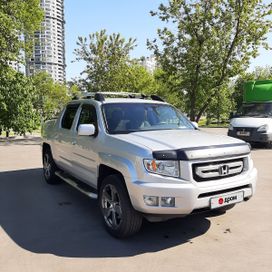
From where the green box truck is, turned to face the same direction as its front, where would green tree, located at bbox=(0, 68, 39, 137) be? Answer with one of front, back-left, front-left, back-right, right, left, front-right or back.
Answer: front-right

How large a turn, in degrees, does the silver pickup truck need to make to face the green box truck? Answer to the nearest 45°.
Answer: approximately 90° to its left

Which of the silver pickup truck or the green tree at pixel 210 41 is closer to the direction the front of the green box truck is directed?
the silver pickup truck

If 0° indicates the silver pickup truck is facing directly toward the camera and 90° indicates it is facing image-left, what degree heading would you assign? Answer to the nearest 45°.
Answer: approximately 315°

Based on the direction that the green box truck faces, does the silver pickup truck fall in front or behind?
in front

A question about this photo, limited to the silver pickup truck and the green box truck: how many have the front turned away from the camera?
0

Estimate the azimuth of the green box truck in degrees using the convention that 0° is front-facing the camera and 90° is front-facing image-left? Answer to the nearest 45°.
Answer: approximately 45°

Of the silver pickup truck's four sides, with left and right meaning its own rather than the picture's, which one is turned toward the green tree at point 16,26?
back

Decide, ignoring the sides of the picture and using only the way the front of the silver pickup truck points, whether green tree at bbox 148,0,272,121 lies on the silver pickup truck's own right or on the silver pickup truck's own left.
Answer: on the silver pickup truck's own left

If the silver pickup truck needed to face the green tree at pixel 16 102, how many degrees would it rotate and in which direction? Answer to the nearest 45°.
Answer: approximately 180°
